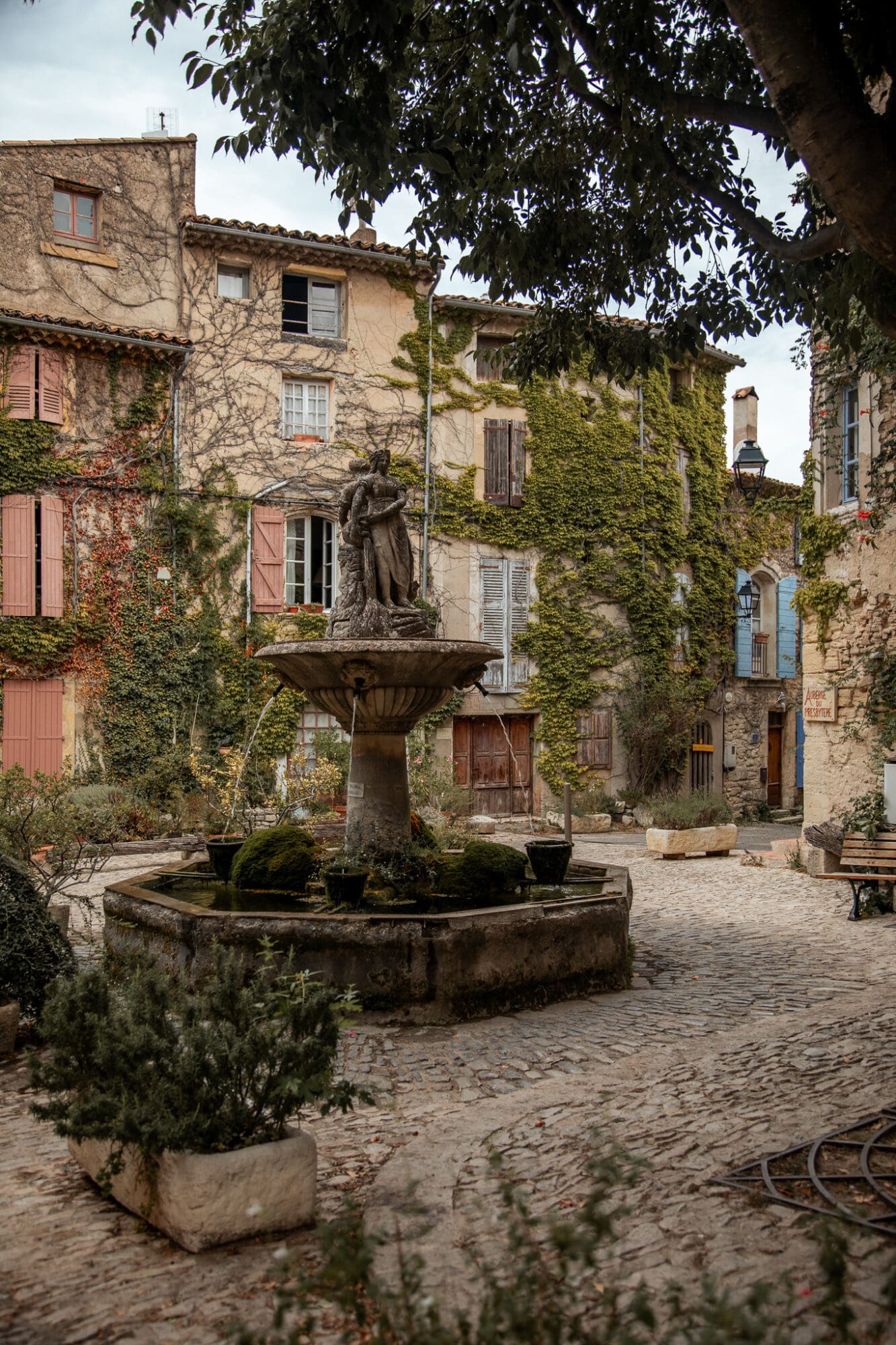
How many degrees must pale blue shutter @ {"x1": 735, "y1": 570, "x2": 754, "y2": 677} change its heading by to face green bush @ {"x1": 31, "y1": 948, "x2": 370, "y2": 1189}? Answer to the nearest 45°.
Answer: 0° — it already faces it

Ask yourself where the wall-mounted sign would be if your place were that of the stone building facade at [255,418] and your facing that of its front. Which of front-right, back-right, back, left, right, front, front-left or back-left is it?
front-left

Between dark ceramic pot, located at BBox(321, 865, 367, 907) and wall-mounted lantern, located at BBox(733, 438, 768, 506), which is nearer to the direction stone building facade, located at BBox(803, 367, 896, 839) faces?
the dark ceramic pot

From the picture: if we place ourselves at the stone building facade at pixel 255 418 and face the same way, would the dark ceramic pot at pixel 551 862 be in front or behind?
in front

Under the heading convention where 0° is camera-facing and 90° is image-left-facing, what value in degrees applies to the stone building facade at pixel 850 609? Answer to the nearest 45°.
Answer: approximately 45°

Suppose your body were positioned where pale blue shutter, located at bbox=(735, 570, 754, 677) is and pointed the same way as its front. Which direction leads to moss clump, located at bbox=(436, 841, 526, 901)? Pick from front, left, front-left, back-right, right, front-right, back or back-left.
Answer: front

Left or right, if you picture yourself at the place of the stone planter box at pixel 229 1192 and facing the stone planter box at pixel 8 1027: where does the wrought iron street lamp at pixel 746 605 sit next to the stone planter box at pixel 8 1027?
right

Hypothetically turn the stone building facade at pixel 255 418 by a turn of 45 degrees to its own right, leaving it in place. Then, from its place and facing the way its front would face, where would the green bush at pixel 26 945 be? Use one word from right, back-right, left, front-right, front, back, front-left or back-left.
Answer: front-left

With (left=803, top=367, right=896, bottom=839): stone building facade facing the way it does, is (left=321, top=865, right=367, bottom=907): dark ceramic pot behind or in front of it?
in front

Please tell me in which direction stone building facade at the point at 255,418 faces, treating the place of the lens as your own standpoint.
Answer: facing the viewer

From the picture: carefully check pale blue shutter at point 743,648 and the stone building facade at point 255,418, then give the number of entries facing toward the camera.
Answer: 2

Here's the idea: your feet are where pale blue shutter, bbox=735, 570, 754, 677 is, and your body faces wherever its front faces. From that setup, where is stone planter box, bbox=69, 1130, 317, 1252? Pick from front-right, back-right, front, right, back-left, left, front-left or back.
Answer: front

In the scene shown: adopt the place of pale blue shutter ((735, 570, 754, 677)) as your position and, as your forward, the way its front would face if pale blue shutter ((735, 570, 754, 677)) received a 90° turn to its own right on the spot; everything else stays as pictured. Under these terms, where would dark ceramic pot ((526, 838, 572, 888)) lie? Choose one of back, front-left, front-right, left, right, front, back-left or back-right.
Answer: left

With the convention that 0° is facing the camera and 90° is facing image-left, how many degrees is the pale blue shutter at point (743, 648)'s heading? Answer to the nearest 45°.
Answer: approximately 0°
